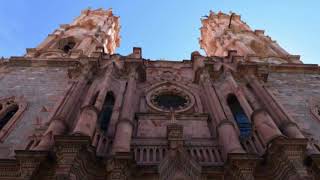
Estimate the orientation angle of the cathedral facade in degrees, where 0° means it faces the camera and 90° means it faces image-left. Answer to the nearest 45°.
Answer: approximately 0°
